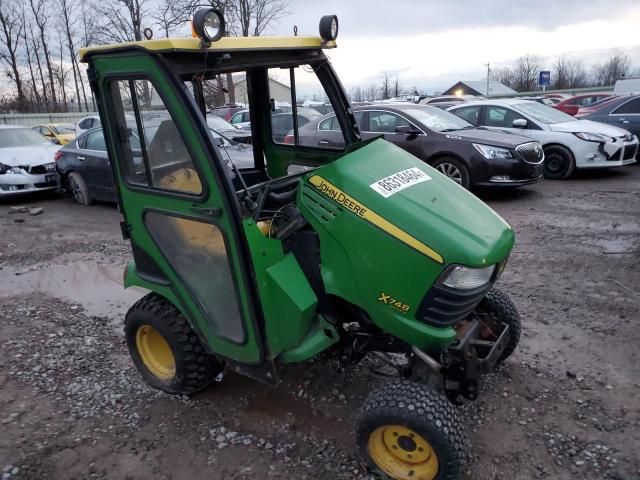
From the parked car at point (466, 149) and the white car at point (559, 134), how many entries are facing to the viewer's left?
0

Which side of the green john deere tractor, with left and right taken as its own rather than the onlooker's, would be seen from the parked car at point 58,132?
back

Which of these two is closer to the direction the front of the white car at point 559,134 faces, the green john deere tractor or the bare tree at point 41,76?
the green john deere tractor

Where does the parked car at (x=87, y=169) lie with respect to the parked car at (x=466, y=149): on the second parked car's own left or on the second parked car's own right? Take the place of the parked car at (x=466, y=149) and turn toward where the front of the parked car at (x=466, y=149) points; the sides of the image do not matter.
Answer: on the second parked car's own right

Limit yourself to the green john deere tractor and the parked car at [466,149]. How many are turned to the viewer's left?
0

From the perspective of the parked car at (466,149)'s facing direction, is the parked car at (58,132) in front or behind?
behind

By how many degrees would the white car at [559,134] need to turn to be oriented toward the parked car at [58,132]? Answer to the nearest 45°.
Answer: approximately 135° to its right

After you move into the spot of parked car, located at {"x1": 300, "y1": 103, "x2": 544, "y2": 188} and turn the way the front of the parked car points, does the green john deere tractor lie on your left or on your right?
on your right

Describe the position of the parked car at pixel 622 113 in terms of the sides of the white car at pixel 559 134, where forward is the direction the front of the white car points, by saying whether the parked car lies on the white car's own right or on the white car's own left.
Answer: on the white car's own left

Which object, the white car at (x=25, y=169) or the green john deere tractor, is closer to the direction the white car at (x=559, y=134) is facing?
the green john deere tractor
